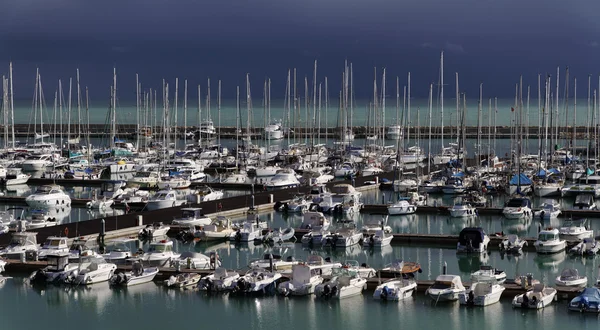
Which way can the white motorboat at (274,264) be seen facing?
to the viewer's left

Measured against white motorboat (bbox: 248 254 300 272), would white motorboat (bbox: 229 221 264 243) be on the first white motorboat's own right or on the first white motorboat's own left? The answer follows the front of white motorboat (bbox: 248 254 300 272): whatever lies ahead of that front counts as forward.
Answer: on the first white motorboat's own right

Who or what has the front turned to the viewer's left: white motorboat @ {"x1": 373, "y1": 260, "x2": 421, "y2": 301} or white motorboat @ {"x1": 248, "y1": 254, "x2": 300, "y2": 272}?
white motorboat @ {"x1": 248, "y1": 254, "x2": 300, "y2": 272}

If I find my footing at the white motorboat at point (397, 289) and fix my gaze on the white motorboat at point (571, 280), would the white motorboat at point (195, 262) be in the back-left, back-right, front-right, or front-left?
back-left
